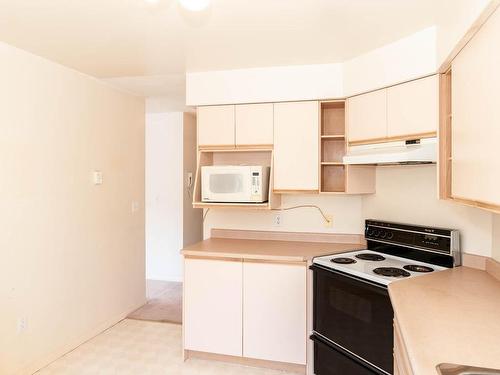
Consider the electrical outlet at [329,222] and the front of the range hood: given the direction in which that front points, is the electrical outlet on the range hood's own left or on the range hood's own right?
on the range hood's own right

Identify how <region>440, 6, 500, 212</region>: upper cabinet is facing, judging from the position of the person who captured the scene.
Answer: facing to the left of the viewer

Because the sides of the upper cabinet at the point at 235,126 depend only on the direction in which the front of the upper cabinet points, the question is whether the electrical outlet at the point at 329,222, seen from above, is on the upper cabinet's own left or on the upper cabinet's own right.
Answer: on the upper cabinet's own left

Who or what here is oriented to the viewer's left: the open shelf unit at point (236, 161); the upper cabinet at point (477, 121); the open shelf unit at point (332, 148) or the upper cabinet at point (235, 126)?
the upper cabinet at point (477, 121)

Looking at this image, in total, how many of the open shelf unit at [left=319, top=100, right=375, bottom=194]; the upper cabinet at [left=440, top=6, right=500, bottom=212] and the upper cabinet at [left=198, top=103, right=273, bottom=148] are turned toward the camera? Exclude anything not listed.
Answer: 2

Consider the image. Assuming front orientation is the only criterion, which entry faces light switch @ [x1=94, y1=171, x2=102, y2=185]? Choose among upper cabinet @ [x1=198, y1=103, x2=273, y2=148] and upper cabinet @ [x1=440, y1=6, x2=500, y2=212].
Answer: upper cabinet @ [x1=440, y1=6, x2=500, y2=212]

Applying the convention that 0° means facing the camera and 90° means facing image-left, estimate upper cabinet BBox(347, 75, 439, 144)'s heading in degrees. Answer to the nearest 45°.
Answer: approximately 45°
